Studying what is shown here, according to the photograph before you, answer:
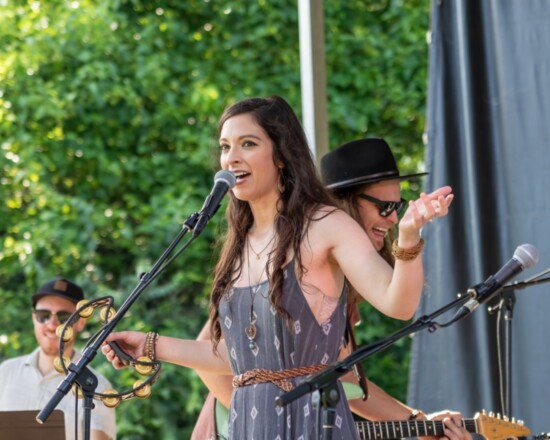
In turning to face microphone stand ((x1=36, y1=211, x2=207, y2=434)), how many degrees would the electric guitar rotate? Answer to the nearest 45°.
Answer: approximately 45° to its right

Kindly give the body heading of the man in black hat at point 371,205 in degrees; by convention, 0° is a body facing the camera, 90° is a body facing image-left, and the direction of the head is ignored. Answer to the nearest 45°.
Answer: approximately 315°

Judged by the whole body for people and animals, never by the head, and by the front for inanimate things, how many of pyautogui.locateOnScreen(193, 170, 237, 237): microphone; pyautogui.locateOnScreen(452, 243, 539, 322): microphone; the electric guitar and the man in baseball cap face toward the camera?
2

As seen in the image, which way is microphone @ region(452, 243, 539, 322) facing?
to the viewer's right

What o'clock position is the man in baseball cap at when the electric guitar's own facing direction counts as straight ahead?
The man in baseball cap is roughly at 4 o'clock from the electric guitar.
